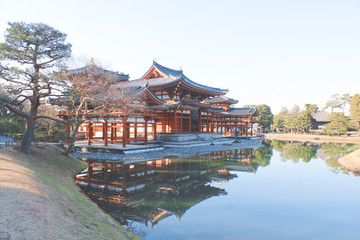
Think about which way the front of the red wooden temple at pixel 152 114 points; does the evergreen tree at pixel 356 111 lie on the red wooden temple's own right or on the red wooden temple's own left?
on the red wooden temple's own left

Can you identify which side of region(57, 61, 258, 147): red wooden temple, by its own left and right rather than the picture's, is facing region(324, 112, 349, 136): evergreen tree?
left

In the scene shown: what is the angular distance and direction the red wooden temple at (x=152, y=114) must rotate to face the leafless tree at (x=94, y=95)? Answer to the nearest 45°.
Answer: approximately 90° to its right

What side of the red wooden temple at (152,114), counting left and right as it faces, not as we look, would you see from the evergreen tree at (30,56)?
right

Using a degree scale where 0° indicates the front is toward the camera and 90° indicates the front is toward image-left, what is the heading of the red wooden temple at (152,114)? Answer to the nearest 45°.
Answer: approximately 315°
